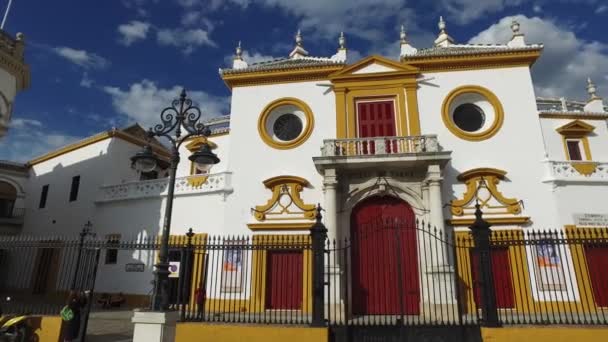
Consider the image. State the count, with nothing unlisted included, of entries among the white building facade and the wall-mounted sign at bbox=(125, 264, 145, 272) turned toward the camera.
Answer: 2

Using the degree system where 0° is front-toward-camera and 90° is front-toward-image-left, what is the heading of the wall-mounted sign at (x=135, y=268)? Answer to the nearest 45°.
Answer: approximately 0°

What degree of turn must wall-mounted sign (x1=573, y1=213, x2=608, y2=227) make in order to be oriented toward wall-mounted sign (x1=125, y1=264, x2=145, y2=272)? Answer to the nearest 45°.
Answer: approximately 45° to its right

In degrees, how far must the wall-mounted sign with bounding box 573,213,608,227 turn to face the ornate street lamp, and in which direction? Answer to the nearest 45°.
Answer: approximately 45° to its right

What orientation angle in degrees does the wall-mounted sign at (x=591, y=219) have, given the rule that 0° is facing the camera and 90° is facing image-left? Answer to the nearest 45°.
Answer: approximately 0°

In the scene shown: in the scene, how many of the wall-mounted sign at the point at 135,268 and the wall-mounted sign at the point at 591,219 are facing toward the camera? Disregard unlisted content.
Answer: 2

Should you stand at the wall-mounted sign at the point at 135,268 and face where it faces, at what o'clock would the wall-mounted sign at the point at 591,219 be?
the wall-mounted sign at the point at 591,219 is roughly at 10 o'clock from the wall-mounted sign at the point at 135,268.

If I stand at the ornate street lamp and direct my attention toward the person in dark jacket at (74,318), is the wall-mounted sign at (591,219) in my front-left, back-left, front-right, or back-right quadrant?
back-right
